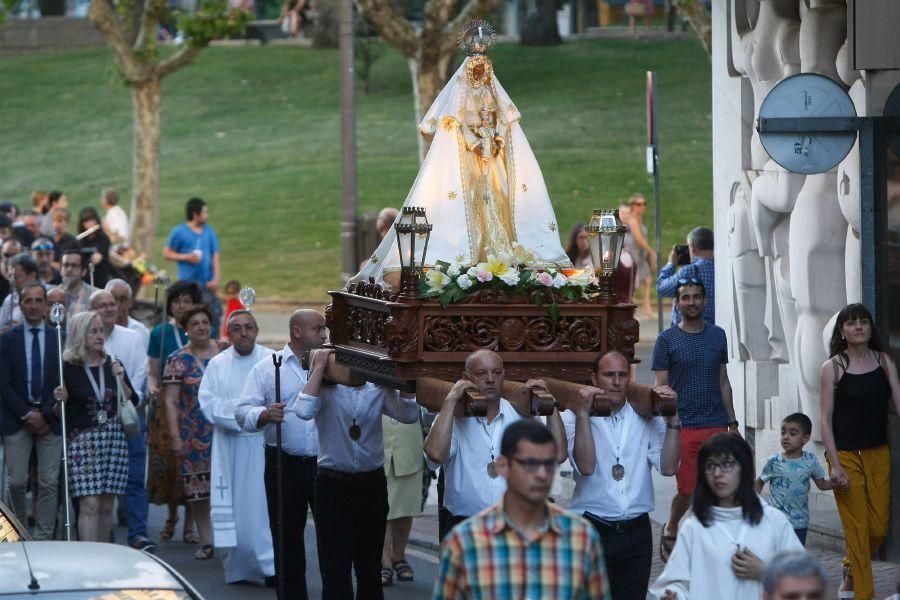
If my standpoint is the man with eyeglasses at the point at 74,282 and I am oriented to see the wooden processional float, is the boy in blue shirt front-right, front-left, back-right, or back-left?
front-left

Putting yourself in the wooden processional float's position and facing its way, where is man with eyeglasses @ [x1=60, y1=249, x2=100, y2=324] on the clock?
The man with eyeglasses is roughly at 5 o'clock from the wooden processional float.

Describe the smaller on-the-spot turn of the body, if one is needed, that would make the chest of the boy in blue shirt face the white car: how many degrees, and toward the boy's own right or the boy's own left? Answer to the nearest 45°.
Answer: approximately 45° to the boy's own right

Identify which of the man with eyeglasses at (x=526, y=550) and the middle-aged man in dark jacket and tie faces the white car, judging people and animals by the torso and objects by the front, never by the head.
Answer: the middle-aged man in dark jacket and tie

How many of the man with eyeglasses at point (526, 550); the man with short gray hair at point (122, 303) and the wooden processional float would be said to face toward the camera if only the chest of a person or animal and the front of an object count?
3

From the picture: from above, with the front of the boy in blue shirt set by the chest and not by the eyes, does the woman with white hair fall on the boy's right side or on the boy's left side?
on the boy's right side

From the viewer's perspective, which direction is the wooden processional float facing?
toward the camera

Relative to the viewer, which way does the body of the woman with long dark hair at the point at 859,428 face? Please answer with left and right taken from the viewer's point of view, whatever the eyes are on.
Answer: facing the viewer

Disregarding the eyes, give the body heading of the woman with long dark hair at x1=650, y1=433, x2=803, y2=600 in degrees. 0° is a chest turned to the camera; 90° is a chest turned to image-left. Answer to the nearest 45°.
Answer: approximately 0°

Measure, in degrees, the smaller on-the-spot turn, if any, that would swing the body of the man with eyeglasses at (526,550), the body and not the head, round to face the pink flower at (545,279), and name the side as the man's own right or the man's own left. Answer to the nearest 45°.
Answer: approximately 180°

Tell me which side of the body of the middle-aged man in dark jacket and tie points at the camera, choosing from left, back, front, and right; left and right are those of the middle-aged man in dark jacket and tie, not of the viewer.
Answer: front

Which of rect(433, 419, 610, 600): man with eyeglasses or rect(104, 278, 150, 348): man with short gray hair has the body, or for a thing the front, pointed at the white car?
rect(104, 278, 150, 348): man with short gray hair

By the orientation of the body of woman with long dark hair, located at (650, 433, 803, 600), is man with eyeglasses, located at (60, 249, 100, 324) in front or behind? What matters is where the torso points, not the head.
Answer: behind

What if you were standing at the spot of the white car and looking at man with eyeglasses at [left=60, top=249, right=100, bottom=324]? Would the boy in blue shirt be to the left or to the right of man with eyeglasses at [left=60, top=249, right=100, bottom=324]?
right
